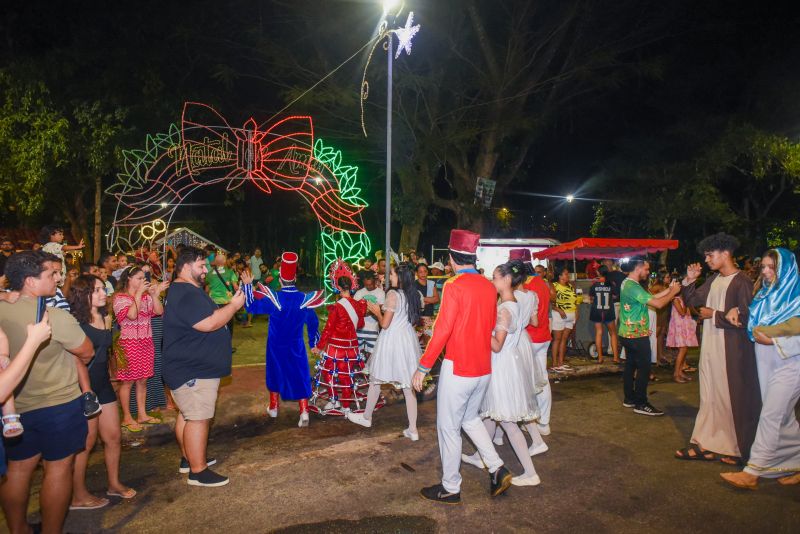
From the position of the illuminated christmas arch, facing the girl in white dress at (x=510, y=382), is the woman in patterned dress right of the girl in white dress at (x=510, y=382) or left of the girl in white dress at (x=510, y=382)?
right

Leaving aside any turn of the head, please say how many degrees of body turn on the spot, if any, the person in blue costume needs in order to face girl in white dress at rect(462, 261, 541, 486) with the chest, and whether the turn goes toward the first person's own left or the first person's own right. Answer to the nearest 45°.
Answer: approximately 135° to the first person's own right

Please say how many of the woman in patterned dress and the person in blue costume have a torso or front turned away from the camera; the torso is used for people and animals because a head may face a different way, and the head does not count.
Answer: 1

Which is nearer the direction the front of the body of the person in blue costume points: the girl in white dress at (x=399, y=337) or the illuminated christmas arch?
the illuminated christmas arch

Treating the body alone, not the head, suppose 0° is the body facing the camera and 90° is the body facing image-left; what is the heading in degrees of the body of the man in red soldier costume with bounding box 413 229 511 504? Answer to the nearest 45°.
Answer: approximately 135°

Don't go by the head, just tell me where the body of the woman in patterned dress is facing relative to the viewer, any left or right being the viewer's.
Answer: facing the viewer and to the right of the viewer

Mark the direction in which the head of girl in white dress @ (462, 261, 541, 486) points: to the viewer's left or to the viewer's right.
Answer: to the viewer's left

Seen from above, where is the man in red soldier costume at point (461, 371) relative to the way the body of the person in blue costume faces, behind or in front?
behind

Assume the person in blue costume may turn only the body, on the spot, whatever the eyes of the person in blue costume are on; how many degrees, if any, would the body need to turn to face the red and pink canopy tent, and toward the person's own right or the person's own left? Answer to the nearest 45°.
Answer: approximately 45° to the person's own right

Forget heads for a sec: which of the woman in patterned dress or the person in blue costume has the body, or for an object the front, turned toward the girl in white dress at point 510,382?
the woman in patterned dress

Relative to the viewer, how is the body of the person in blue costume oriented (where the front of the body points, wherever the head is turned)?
away from the camera

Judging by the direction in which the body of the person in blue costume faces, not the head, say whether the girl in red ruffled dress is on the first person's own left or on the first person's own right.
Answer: on the first person's own right
